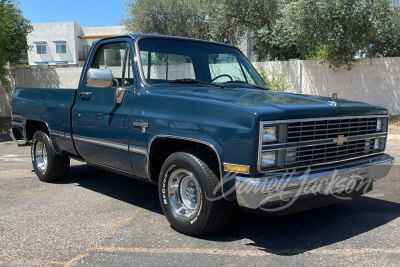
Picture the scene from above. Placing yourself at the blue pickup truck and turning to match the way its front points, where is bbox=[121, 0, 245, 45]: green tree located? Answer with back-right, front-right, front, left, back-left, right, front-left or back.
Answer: back-left

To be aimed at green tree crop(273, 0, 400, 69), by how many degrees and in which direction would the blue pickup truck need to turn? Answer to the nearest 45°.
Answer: approximately 90° to its left

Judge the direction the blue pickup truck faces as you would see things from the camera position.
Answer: facing the viewer and to the right of the viewer

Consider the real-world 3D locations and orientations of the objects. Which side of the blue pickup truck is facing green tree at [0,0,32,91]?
back

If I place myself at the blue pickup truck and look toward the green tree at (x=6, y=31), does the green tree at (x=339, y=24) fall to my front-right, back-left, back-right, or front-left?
front-right

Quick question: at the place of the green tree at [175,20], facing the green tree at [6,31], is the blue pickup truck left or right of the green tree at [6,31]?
left

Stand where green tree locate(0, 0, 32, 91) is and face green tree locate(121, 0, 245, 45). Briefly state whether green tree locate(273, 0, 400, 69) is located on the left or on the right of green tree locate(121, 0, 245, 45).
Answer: right
